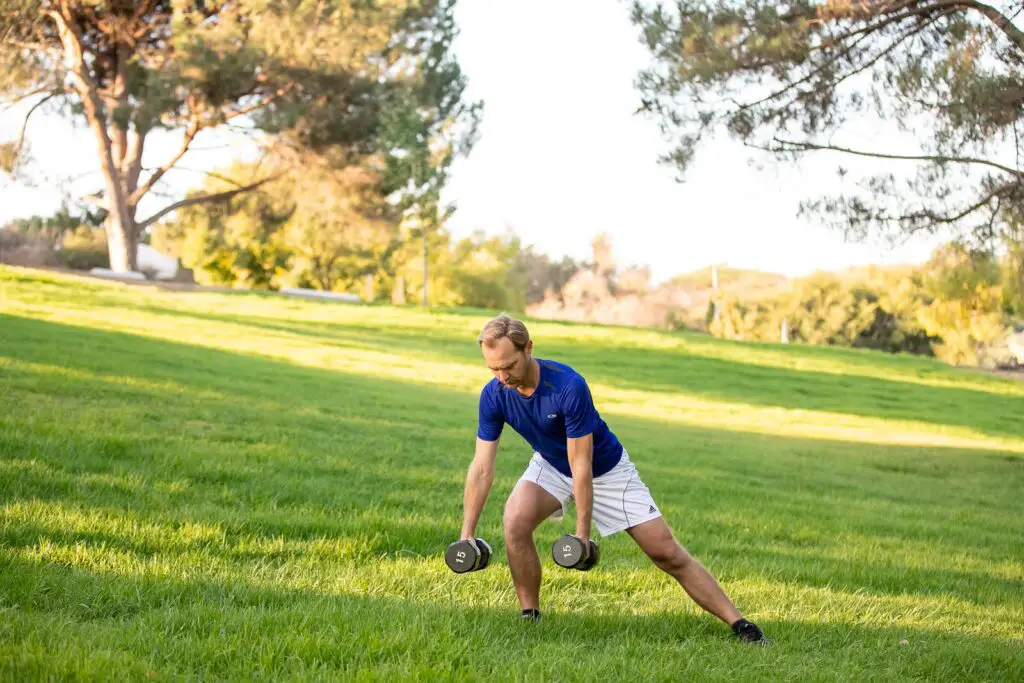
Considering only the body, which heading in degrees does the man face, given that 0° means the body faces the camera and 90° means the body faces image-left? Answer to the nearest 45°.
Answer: approximately 45°

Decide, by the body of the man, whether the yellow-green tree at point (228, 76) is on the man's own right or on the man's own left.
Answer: on the man's own right
